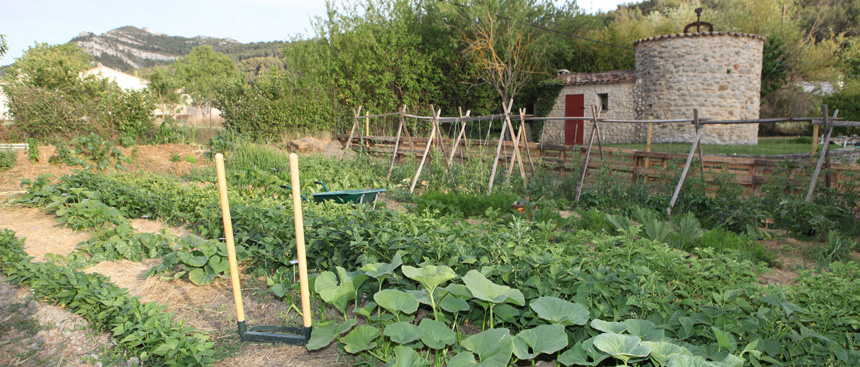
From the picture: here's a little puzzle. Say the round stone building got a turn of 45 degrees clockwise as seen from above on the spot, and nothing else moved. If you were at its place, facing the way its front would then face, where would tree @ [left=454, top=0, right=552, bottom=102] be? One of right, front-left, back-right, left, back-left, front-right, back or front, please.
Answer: front-right

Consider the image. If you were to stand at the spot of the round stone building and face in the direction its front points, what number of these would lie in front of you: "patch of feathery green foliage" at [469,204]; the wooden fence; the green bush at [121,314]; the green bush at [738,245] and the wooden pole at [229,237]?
5

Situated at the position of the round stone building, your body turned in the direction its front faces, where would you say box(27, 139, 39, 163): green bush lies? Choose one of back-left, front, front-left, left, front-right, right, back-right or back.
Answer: front-right

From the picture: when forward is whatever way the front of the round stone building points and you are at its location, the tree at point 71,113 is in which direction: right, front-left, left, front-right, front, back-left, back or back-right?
front-right

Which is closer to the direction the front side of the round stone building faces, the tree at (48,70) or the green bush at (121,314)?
the green bush

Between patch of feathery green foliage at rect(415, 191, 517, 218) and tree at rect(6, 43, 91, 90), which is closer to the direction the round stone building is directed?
the patch of feathery green foliage

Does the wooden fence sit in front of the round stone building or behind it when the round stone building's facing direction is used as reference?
in front

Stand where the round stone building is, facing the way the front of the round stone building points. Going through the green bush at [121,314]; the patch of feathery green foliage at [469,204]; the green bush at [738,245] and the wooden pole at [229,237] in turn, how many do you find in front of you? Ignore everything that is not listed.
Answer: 4

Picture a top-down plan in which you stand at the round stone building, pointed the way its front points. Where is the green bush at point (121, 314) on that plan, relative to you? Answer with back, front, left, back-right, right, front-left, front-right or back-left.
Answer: front

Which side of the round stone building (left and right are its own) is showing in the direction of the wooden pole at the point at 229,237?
front

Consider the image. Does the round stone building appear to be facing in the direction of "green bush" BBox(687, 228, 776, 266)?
yes

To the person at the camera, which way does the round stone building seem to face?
facing the viewer

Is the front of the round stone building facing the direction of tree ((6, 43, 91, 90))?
no
